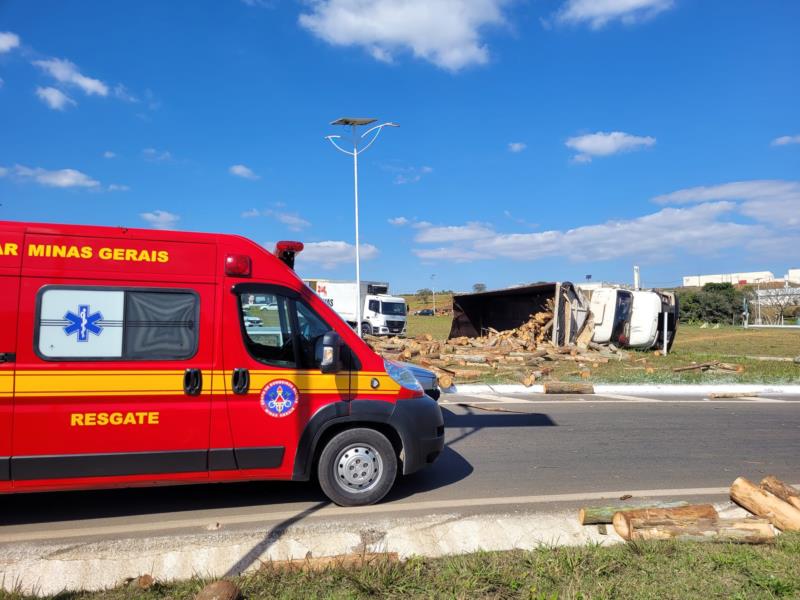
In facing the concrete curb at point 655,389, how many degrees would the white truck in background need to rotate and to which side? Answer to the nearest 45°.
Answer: approximately 45° to its right

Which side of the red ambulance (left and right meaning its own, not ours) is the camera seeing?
right

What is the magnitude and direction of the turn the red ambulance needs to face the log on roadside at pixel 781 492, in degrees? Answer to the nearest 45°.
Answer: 0° — it already faces it

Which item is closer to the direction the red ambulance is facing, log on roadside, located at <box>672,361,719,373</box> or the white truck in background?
the log on roadside

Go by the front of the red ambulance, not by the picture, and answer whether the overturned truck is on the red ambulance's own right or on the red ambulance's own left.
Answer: on the red ambulance's own left

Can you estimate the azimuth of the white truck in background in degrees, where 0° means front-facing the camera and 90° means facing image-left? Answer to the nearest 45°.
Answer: approximately 315°

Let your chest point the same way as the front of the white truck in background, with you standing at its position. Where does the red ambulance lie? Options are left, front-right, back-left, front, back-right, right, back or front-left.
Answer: front-right
